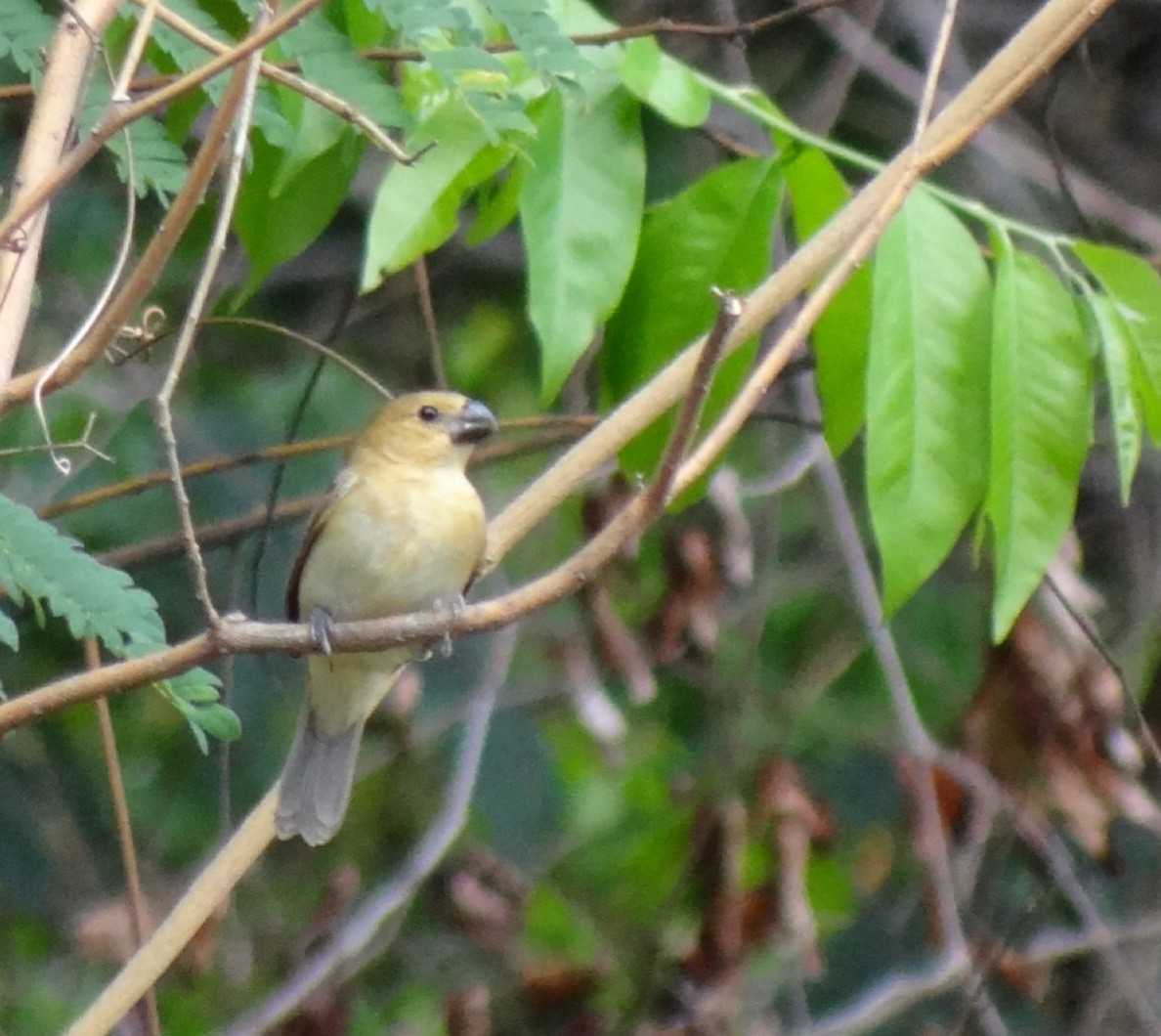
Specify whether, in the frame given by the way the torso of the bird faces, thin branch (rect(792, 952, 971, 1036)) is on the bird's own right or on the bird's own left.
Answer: on the bird's own left

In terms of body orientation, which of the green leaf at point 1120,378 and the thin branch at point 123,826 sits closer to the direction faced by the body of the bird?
the green leaf

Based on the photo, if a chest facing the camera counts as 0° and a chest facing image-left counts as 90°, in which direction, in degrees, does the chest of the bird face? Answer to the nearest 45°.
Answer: approximately 315°
